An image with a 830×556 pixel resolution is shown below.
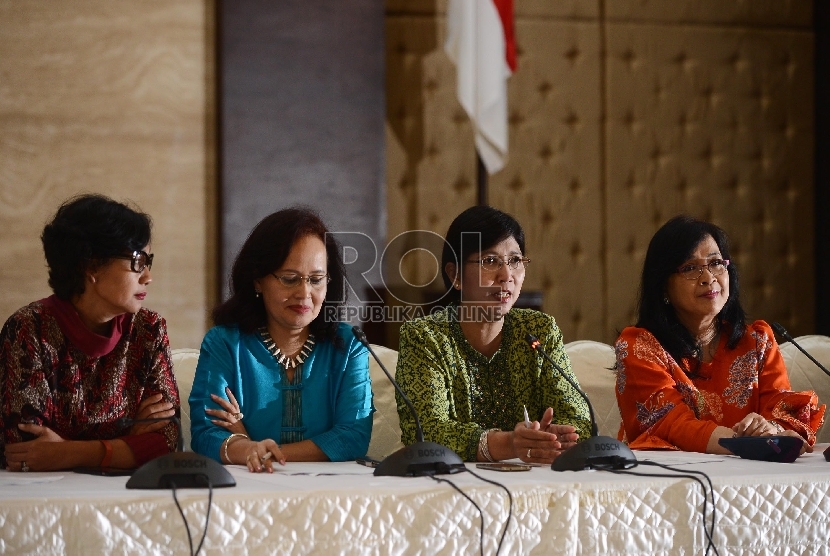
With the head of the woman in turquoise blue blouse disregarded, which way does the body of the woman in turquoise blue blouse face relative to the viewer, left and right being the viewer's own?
facing the viewer

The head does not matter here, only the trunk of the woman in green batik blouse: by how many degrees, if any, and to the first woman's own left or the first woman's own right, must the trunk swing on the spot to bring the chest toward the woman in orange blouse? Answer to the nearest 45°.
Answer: approximately 45° to the first woman's own left

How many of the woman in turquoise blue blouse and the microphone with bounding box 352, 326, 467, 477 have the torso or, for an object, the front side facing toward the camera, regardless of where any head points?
1

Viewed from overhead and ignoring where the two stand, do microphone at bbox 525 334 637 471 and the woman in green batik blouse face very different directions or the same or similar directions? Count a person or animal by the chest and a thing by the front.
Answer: very different directions

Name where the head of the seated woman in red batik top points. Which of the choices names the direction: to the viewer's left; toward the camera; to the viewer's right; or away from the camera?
to the viewer's right

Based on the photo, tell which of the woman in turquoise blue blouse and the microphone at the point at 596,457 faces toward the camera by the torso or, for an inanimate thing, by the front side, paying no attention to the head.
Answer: the woman in turquoise blue blouse

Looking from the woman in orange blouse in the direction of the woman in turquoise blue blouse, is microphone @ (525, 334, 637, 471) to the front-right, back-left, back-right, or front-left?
front-left

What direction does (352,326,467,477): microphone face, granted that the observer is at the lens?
facing away from the viewer and to the left of the viewer

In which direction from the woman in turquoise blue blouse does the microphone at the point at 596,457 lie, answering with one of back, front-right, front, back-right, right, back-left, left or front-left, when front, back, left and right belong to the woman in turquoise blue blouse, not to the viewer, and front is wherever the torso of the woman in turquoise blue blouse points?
front-left

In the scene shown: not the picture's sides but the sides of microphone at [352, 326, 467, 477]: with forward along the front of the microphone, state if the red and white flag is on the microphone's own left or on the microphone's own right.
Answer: on the microphone's own right

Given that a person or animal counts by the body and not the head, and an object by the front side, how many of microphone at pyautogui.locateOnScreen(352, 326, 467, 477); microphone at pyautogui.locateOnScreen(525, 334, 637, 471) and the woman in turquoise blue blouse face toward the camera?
1

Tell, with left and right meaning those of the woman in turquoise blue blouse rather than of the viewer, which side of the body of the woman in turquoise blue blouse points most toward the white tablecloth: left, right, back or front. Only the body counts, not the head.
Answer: front

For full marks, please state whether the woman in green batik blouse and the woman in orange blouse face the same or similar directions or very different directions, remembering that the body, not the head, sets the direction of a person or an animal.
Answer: same or similar directions

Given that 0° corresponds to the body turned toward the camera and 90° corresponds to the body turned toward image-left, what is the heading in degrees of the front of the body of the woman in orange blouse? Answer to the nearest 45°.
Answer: approximately 315°

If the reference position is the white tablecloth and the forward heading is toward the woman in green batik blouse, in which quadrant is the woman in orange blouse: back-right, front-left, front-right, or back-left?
front-right

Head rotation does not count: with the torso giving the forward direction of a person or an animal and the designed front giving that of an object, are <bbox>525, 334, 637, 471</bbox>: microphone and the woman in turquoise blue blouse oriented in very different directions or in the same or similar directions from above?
very different directions
